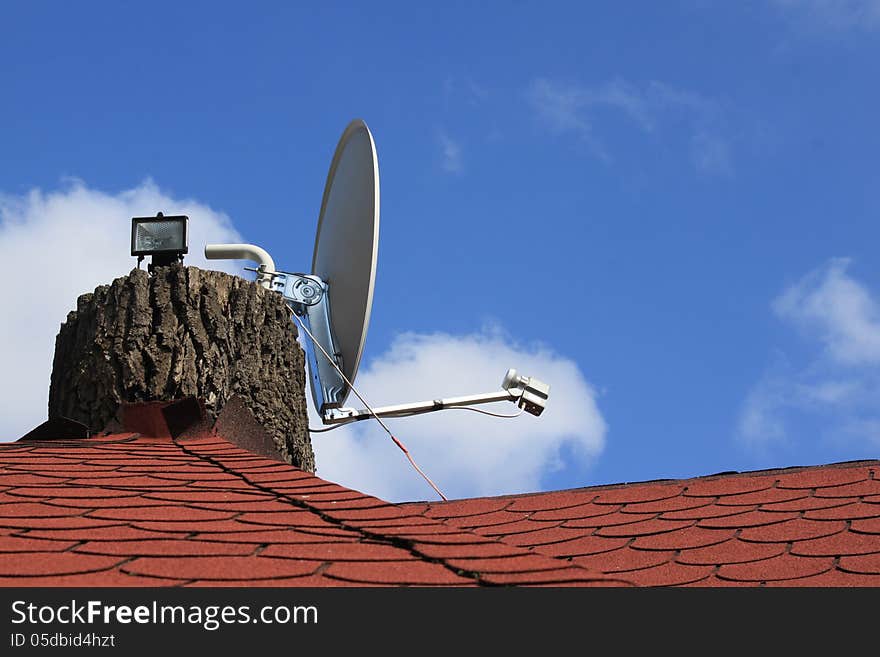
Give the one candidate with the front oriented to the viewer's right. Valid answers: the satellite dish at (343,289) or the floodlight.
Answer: the satellite dish

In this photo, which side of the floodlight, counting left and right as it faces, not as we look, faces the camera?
front

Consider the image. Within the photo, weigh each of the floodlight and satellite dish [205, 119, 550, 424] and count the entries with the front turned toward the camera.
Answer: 1

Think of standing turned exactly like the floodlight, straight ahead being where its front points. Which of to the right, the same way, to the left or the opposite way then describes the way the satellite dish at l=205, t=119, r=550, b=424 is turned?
to the left

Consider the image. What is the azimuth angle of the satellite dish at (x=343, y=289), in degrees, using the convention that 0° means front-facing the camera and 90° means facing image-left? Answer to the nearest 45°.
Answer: approximately 270°

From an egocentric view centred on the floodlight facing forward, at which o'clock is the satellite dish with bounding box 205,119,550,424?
The satellite dish is roughly at 8 o'clock from the floodlight.
